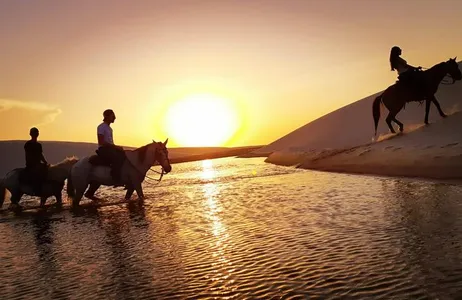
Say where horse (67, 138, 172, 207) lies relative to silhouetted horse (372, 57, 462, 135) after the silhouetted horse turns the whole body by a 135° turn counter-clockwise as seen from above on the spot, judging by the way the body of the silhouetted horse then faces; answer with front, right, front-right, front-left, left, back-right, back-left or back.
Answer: left

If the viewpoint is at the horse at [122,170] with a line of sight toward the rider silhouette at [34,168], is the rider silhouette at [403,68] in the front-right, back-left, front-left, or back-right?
back-right

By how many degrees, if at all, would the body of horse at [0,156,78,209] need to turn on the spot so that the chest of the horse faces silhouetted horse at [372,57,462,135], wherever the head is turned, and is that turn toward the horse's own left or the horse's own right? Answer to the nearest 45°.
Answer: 0° — it already faces it

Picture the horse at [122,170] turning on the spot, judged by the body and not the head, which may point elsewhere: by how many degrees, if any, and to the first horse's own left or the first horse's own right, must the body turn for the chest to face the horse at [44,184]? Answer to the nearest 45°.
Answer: approximately 135° to the first horse's own left

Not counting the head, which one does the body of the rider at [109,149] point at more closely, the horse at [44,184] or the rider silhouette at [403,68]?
the rider silhouette

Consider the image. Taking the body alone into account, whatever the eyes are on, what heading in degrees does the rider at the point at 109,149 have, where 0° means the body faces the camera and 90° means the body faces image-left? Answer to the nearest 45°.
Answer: approximately 270°

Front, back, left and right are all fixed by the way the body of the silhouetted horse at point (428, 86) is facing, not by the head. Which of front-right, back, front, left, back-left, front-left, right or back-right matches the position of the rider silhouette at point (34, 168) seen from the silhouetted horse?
back-right

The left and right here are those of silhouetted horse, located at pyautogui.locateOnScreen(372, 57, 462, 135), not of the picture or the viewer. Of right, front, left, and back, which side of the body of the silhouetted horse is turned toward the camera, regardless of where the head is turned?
right

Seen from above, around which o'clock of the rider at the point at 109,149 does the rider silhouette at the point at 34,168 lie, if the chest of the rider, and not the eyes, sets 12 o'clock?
The rider silhouette is roughly at 7 o'clock from the rider.

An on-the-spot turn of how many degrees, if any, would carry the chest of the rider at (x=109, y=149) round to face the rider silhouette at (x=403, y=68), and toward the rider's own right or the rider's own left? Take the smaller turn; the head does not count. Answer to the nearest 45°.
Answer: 0° — they already face them

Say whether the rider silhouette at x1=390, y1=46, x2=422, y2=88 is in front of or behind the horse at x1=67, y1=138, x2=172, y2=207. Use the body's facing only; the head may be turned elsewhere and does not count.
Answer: in front

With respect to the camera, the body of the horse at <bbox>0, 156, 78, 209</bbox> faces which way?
to the viewer's right
